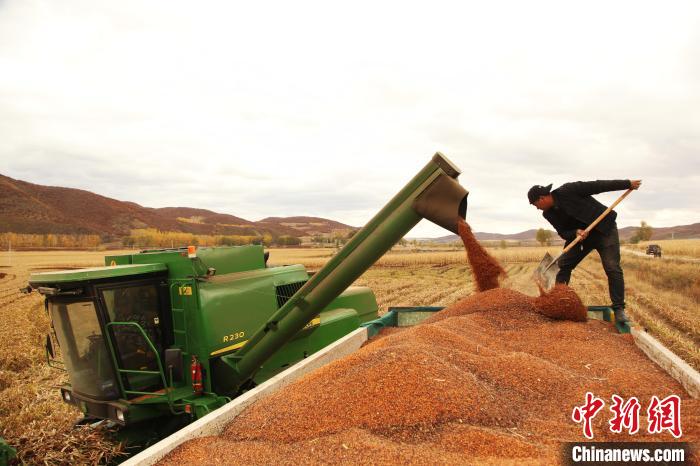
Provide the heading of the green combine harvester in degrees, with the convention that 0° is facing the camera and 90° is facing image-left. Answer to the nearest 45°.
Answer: approximately 45°

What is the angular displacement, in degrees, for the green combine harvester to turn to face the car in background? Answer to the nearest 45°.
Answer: approximately 180°

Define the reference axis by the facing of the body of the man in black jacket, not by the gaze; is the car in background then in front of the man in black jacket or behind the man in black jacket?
behind

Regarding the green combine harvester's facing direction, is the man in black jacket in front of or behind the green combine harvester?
behind

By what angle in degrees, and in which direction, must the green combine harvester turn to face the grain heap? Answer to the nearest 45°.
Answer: approximately 90° to its left

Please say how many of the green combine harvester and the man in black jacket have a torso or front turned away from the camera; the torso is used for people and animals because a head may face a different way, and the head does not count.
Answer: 0

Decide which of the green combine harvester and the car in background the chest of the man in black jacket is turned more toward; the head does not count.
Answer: the green combine harvester

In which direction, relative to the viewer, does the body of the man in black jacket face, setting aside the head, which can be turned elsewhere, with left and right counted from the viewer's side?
facing the viewer and to the left of the viewer

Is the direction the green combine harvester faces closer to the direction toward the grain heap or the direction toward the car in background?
the grain heap
